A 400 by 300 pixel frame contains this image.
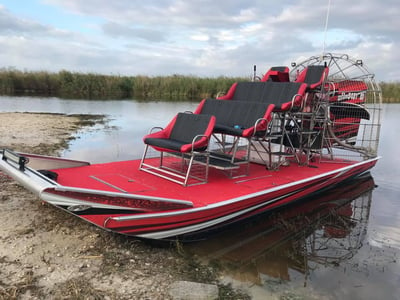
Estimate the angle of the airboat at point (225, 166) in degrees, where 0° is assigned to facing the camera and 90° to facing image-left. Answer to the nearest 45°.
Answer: approximately 45°
